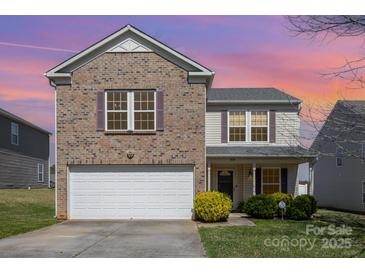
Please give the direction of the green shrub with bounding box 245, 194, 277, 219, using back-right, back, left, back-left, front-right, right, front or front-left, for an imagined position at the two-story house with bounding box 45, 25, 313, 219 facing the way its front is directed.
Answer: left

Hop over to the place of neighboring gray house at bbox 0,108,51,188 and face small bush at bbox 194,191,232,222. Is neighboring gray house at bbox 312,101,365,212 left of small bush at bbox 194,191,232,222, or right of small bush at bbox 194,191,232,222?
left

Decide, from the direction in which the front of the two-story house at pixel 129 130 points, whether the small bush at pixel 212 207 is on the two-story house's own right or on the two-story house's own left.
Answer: on the two-story house's own left

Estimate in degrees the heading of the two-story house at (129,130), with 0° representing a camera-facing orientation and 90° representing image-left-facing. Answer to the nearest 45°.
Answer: approximately 0°

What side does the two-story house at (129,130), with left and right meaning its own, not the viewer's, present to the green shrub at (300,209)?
left

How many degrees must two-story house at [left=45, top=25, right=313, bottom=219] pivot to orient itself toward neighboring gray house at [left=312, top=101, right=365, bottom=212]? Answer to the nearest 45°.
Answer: approximately 135° to its left

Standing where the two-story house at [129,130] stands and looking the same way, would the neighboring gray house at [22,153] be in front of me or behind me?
behind
